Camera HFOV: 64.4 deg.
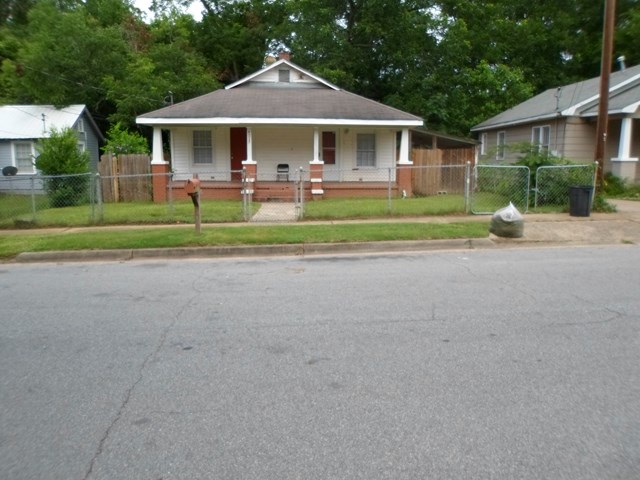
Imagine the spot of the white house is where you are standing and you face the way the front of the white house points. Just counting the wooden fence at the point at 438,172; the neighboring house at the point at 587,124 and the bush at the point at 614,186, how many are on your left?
3

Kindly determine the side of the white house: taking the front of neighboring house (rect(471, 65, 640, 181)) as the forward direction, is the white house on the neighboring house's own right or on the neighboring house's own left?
on the neighboring house's own right

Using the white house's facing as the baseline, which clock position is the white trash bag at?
The white trash bag is roughly at 11 o'clock from the white house.

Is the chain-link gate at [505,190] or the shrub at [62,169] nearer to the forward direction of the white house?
the chain-link gate

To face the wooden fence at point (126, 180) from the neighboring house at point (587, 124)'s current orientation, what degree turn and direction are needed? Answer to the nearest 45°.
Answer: approximately 90° to its right

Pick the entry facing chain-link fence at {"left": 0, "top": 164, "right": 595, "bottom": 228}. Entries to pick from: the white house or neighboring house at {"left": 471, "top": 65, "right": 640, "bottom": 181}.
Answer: the white house

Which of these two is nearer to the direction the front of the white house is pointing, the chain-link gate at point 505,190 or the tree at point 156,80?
the chain-link gate

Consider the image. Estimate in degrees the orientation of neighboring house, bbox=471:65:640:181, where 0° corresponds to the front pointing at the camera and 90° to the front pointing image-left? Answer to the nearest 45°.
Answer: approximately 315°

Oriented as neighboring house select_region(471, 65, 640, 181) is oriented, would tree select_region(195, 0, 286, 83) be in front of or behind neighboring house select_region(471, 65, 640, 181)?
behind
